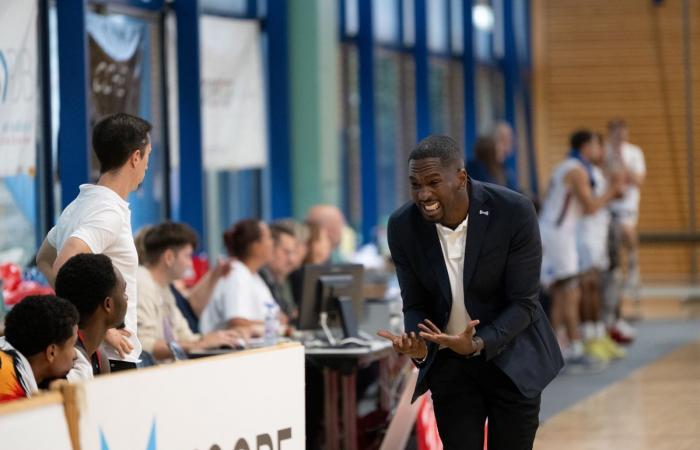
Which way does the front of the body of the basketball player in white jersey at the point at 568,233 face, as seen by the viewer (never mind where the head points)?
to the viewer's right

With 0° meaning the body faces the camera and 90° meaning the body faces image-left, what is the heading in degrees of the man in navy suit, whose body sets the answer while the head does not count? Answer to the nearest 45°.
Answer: approximately 45°

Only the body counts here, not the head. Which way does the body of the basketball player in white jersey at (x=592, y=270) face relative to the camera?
to the viewer's right

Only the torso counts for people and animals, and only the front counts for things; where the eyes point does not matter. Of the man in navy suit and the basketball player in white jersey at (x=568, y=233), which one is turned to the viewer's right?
the basketball player in white jersey

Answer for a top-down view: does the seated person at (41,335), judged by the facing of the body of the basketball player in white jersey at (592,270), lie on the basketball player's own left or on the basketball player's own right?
on the basketball player's own right

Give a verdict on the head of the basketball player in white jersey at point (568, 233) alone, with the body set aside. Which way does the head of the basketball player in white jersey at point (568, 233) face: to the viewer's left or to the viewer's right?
to the viewer's right
